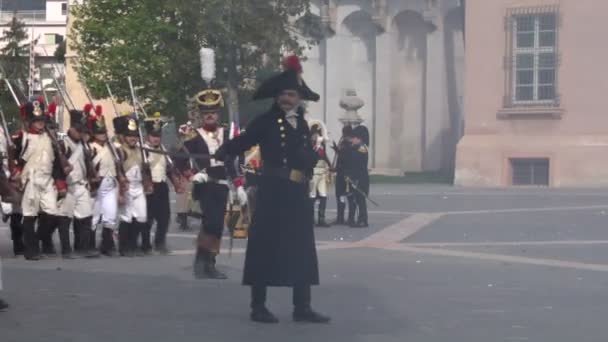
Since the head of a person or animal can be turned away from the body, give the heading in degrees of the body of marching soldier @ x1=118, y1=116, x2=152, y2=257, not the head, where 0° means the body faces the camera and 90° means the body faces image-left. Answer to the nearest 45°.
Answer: approximately 0°

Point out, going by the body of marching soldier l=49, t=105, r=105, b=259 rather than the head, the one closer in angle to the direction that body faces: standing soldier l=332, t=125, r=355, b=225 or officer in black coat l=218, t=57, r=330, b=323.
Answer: the officer in black coat

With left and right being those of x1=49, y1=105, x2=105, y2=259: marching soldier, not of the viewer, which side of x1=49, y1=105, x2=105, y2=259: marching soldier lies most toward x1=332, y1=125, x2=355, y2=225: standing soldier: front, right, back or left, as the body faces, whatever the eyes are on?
left

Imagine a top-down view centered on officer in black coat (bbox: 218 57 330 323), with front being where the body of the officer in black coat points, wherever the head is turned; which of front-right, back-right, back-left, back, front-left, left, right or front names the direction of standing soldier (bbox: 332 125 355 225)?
back-left

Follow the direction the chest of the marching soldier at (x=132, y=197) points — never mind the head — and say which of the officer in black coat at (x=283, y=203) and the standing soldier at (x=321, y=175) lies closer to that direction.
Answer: the officer in black coat
